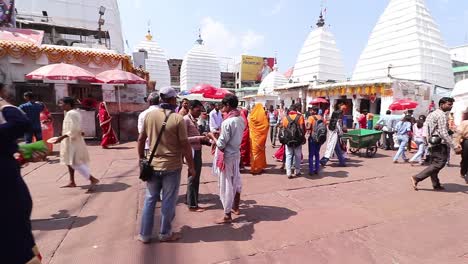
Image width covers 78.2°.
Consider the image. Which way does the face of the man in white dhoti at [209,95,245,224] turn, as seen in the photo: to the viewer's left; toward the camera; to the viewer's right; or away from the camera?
to the viewer's left

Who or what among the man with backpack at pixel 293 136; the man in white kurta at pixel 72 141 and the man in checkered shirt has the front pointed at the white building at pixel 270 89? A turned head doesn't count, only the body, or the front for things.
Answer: the man with backpack

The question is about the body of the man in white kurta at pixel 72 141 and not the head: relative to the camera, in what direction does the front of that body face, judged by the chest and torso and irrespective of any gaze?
to the viewer's left

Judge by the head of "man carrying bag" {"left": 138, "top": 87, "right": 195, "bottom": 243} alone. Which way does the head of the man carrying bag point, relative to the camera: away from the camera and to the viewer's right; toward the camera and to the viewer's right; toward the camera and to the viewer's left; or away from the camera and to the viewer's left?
away from the camera and to the viewer's right

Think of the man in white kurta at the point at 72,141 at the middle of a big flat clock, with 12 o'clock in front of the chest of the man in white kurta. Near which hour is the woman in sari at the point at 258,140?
The woman in sari is roughly at 6 o'clock from the man in white kurta.

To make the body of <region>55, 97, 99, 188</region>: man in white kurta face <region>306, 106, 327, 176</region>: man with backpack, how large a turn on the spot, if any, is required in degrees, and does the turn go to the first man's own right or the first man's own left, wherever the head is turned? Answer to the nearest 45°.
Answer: approximately 180°

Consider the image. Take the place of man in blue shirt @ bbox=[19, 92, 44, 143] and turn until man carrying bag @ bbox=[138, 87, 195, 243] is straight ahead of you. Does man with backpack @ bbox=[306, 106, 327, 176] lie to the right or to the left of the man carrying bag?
left

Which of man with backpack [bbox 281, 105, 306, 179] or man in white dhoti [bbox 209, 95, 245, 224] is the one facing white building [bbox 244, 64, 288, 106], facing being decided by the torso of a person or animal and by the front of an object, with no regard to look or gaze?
the man with backpack

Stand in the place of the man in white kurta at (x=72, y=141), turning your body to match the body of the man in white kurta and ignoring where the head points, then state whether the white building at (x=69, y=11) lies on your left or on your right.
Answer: on your right

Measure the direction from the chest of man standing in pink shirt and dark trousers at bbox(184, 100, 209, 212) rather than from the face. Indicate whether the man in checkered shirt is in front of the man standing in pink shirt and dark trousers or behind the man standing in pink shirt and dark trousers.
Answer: in front

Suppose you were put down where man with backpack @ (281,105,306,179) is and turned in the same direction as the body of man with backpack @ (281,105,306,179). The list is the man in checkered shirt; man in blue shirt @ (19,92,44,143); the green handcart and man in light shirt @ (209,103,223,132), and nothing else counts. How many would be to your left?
2

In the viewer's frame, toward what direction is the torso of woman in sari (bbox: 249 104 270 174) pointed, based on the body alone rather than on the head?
away from the camera

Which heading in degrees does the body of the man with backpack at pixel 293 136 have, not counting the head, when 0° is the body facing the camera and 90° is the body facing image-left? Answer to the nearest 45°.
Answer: approximately 180°

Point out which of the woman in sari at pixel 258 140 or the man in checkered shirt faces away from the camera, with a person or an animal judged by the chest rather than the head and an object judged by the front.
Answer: the woman in sari

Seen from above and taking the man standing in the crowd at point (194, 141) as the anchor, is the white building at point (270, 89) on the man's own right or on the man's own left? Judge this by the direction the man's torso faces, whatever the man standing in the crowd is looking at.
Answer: on the man's own left

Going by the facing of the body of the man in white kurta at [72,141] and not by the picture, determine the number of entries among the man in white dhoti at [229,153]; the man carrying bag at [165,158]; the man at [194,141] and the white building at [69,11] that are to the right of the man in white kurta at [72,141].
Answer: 1
